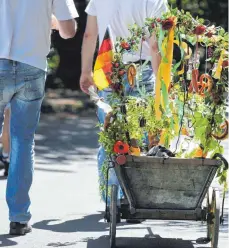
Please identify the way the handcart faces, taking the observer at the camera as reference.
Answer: facing away from the viewer

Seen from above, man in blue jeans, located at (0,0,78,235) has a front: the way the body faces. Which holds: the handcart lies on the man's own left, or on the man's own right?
on the man's own right

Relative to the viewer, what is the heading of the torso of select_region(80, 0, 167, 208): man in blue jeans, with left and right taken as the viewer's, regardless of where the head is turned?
facing away from the viewer

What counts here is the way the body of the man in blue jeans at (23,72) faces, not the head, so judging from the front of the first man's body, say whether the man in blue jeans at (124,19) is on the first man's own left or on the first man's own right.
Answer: on the first man's own right

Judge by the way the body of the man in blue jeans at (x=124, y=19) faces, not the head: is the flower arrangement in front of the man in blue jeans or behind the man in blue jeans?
behind

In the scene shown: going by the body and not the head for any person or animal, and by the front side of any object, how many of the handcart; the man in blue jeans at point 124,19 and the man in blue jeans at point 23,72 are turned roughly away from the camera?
3

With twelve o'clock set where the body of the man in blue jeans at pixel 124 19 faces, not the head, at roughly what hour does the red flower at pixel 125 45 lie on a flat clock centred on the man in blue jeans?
The red flower is roughly at 6 o'clock from the man in blue jeans.

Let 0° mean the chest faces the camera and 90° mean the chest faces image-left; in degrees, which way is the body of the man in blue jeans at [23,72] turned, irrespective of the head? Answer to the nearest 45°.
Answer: approximately 180°
